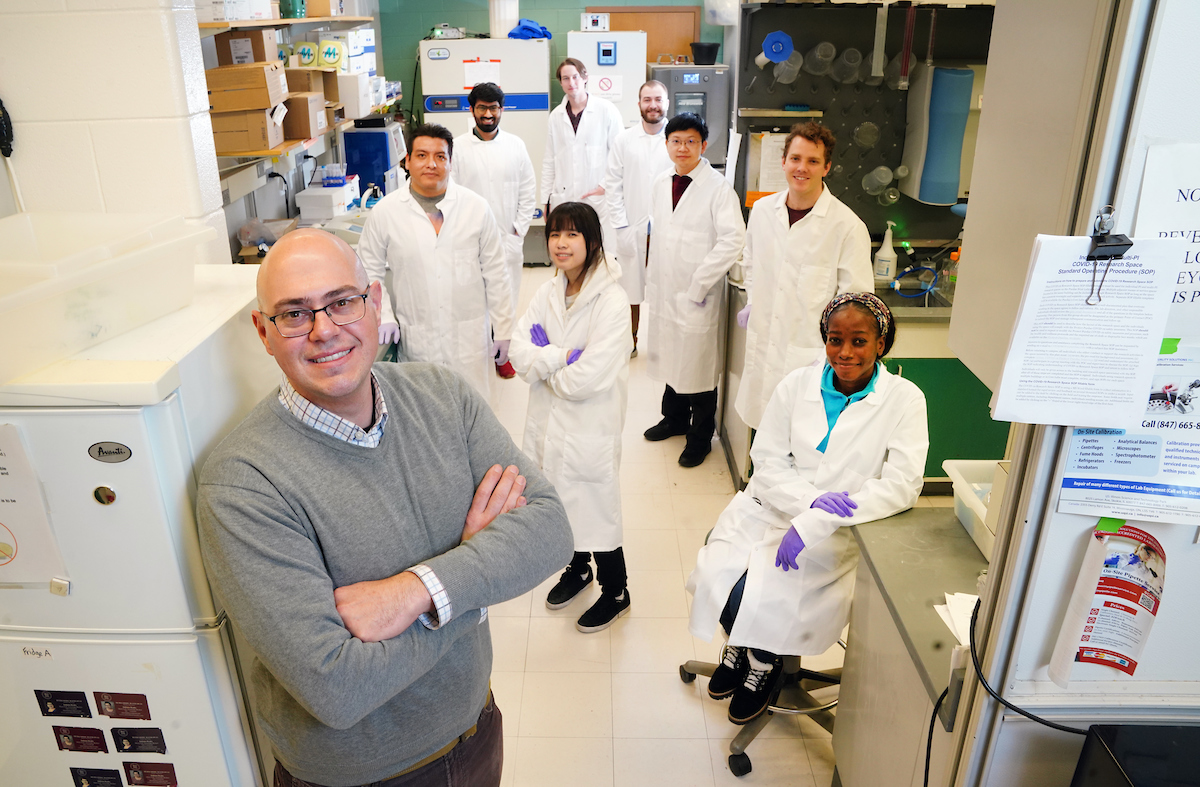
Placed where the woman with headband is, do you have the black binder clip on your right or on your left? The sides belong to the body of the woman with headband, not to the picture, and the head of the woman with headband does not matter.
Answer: on your left

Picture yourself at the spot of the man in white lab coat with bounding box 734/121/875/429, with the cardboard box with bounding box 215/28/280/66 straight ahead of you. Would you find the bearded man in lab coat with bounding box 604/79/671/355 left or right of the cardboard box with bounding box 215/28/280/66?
right

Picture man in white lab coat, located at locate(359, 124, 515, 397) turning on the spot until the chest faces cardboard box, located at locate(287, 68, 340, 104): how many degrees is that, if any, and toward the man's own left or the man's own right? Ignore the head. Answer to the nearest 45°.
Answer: approximately 180°

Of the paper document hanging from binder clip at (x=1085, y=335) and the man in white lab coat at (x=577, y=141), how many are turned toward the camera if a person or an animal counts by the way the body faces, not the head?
2

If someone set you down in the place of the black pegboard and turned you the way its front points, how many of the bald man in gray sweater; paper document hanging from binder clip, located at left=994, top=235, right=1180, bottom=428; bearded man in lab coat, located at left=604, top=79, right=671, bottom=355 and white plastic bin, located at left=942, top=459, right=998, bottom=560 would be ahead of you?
3

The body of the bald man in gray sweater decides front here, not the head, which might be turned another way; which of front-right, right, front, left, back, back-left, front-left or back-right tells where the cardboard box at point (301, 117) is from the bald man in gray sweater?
back-left

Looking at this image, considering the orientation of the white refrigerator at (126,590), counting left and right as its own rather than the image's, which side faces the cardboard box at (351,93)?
back

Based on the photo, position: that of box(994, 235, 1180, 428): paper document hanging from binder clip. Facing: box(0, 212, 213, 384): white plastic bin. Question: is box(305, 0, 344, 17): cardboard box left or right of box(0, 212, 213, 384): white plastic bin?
right
